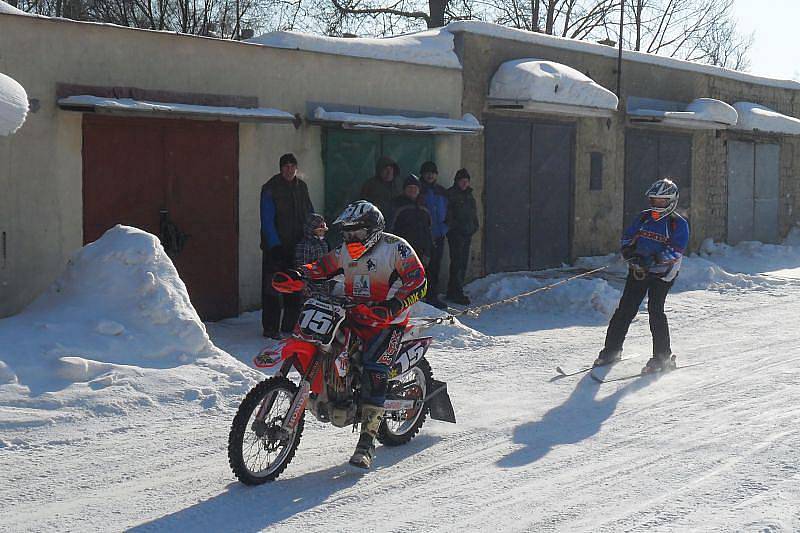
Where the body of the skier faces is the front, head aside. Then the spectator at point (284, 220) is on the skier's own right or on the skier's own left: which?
on the skier's own right

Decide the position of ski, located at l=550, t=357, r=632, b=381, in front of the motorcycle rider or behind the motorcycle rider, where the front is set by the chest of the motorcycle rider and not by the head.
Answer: behind

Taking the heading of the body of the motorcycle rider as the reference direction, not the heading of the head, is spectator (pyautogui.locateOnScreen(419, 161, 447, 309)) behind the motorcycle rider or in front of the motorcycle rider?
behind

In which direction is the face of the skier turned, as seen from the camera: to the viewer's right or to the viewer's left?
to the viewer's left

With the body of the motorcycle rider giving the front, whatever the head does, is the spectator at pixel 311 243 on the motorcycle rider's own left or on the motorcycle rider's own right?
on the motorcycle rider's own right

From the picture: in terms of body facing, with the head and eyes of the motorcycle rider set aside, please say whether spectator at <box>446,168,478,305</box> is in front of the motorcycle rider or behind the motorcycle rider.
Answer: behind

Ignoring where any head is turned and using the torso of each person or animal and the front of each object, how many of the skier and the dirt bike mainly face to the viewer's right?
0

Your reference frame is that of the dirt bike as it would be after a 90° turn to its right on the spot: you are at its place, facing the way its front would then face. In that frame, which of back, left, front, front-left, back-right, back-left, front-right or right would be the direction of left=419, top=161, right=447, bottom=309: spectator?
front-right

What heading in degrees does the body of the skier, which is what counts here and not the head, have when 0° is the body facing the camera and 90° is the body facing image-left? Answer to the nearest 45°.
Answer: approximately 45°

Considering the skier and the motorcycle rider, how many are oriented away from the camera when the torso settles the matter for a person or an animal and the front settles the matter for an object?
0

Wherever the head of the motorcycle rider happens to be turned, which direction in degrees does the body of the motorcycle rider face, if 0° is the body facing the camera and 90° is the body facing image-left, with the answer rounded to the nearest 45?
approximately 45°

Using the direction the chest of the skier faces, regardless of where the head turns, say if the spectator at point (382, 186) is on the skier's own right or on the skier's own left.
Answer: on the skier's own right
